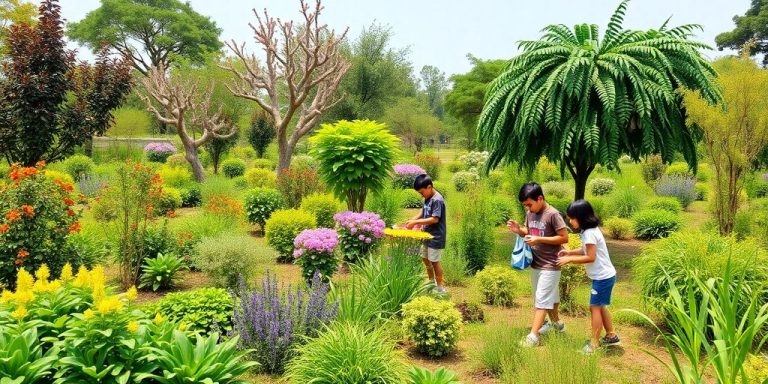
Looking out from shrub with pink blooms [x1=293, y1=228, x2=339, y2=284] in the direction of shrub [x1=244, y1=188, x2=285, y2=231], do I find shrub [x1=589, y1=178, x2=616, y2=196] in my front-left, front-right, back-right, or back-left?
front-right

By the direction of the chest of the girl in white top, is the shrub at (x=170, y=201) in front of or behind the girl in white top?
in front

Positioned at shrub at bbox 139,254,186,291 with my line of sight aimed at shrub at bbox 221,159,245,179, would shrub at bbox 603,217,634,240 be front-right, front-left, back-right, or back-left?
front-right

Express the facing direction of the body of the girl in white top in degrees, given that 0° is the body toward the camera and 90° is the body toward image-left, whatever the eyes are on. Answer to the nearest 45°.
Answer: approximately 90°

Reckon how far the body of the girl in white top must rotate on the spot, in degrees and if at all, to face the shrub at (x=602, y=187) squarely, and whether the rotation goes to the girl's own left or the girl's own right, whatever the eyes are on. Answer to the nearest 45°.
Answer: approximately 90° to the girl's own right

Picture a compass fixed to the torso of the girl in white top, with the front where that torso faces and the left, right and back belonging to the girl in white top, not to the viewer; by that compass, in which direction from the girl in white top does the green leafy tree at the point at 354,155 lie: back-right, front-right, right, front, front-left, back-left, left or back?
front-right

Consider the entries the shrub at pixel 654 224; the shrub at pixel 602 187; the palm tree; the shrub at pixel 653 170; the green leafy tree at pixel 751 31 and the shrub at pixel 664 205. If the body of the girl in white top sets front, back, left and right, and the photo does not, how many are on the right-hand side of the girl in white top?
6

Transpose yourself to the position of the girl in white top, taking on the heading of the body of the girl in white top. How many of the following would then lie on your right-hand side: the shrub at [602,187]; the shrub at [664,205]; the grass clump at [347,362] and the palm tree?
3

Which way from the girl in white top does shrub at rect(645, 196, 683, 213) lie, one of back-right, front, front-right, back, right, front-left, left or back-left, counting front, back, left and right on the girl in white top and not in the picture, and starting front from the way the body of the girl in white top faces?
right

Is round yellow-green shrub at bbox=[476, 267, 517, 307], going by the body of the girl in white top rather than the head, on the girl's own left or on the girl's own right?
on the girl's own right

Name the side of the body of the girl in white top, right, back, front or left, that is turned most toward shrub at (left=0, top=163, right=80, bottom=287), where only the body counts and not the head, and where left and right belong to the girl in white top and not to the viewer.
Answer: front

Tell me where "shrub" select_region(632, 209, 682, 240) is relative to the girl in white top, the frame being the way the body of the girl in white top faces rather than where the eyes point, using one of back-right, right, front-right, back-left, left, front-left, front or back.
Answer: right

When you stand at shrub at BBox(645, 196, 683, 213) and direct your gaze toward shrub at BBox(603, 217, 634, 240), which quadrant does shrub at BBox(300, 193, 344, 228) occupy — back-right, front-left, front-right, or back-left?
front-right

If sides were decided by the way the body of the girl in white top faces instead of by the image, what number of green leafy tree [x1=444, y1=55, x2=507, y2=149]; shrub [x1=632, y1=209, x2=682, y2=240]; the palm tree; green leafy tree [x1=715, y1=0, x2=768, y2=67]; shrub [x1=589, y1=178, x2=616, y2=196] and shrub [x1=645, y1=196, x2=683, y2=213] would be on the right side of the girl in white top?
6

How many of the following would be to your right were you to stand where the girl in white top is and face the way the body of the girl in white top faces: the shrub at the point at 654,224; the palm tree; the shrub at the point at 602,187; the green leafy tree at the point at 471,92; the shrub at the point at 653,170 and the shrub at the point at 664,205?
6

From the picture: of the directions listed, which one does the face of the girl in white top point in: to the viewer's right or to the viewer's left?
to the viewer's left

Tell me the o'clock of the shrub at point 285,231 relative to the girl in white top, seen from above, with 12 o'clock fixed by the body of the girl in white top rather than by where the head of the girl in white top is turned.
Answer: The shrub is roughly at 1 o'clock from the girl in white top.

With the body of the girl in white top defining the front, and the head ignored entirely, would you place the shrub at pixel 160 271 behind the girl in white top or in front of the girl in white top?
in front

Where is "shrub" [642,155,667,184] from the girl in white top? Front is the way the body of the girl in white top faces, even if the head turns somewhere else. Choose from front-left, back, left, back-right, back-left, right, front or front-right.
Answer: right

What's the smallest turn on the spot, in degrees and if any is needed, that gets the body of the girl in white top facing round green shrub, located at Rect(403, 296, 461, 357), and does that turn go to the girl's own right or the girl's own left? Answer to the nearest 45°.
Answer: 0° — they already face it

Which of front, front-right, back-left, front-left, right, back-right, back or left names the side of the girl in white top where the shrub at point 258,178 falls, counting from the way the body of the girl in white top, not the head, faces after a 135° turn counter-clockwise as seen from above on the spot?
back
